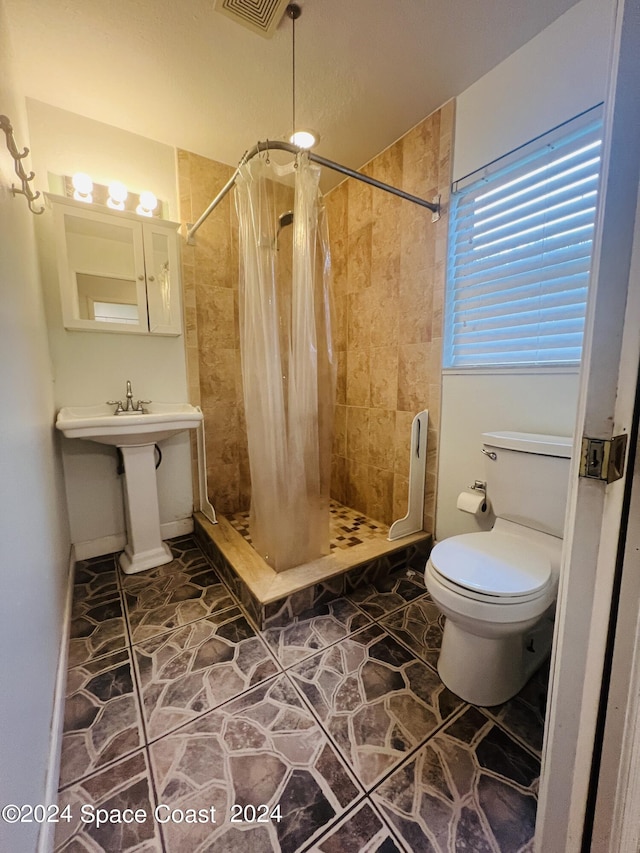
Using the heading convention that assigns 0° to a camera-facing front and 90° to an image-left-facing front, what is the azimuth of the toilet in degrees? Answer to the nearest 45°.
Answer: approximately 45°

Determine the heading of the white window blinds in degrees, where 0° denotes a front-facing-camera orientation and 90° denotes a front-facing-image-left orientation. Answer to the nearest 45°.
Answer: approximately 45°

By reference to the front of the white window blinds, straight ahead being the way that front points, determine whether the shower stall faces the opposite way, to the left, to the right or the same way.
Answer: to the left

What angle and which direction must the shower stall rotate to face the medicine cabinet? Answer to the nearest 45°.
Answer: approximately 90° to its right
